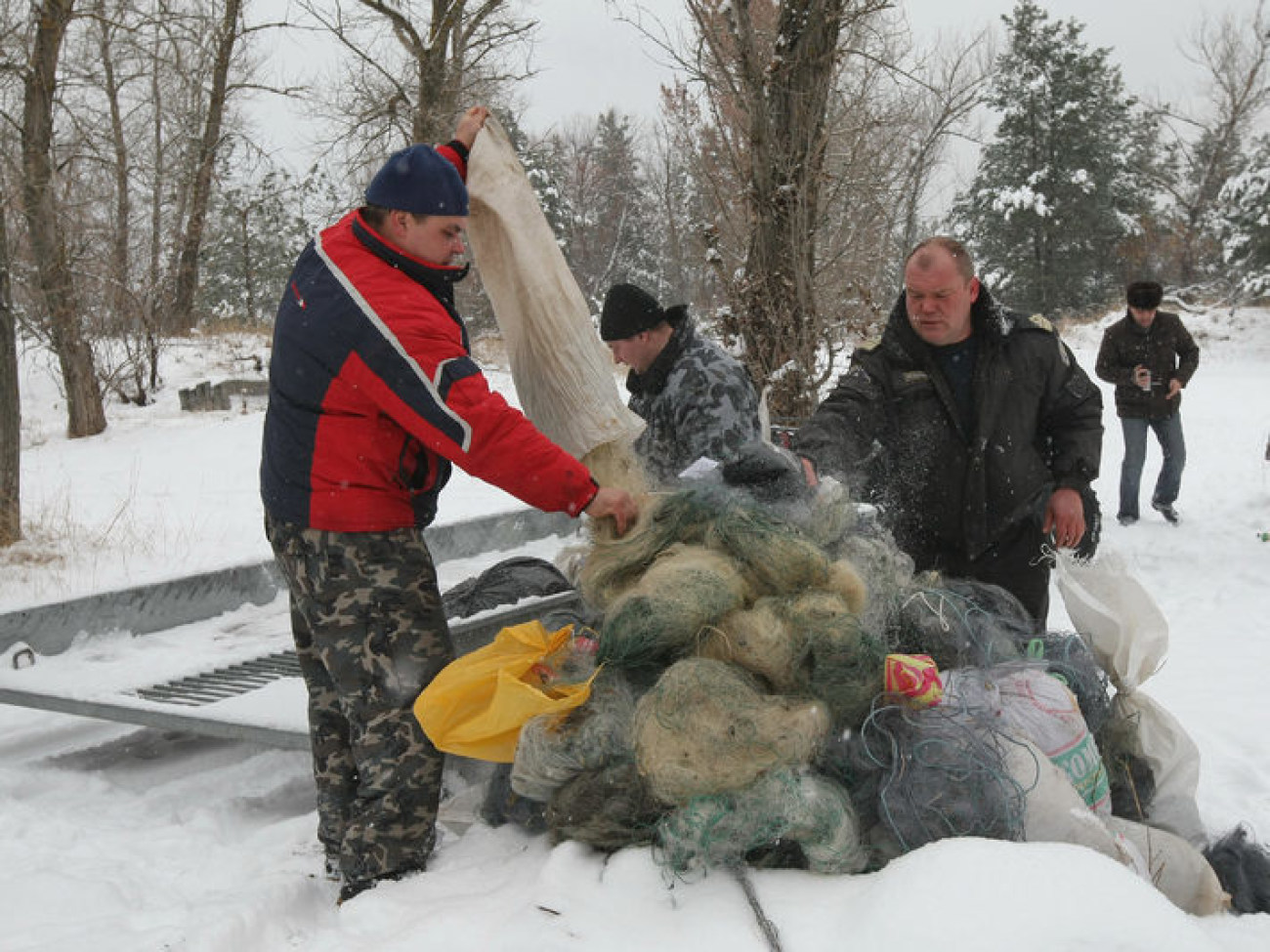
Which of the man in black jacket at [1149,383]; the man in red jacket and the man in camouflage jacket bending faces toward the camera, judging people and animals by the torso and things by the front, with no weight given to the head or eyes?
the man in black jacket

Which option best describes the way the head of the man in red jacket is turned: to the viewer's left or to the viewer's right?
to the viewer's right

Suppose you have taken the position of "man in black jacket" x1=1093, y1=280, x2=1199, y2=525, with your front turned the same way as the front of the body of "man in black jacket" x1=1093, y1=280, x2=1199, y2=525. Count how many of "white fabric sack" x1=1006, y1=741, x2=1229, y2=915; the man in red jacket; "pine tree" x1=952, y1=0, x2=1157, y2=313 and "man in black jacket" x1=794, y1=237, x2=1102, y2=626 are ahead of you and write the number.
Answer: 3

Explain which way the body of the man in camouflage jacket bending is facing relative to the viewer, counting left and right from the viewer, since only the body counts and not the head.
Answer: facing to the left of the viewer

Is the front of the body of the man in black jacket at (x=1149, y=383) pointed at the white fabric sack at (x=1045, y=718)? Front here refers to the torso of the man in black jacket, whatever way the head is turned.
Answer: yes

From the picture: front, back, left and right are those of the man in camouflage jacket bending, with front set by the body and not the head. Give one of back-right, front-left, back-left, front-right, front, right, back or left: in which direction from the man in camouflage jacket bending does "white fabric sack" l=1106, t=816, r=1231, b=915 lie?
back-left

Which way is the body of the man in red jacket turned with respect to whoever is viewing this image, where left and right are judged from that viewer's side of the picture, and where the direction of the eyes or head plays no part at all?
facing to the right of the viewer

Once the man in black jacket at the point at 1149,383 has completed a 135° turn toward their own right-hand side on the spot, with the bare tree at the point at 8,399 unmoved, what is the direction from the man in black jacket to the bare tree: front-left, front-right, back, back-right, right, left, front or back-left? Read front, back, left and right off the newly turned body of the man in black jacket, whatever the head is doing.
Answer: left

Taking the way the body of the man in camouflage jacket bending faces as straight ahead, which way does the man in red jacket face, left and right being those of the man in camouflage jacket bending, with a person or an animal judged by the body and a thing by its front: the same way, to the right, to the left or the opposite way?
the opposite way

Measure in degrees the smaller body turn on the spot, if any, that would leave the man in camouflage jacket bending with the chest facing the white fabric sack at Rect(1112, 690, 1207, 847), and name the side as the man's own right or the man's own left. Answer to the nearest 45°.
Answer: approximately 135° to the man's own left

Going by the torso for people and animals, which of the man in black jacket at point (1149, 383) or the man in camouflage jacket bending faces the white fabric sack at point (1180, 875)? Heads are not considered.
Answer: the man in black jacket

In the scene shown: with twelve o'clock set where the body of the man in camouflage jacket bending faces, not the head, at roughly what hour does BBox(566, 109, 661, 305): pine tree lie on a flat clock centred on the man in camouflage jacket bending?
The pine tree is roughly at 3 o'clock from the man in camouflage jacket bending.

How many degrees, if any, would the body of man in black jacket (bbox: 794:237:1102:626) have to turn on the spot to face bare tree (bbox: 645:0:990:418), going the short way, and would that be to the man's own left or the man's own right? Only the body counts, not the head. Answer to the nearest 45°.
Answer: approximately 135° to the man's own right

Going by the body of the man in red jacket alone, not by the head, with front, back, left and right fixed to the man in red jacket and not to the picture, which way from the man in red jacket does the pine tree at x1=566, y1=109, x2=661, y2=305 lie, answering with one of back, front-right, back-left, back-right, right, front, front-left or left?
left

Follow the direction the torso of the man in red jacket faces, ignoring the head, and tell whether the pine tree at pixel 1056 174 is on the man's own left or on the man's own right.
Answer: on the man's own left

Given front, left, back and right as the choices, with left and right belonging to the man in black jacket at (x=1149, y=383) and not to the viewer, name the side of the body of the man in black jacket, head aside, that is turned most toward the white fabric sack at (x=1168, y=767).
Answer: front

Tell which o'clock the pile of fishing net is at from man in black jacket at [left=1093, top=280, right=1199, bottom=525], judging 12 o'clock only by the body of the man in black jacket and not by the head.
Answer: The pile of fishing net is roughly at 12 o'clock from the man in black jacket.

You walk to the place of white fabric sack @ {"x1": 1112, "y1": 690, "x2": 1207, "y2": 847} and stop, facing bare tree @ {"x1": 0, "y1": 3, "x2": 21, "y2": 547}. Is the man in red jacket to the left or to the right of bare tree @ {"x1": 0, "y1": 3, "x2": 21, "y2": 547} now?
left

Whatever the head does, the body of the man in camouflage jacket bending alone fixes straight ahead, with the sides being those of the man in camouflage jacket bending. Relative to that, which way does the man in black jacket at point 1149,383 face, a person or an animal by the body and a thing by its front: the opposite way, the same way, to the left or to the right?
to the left
